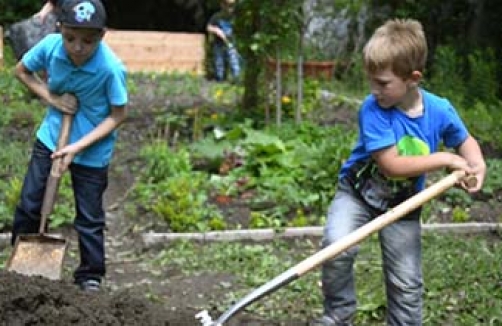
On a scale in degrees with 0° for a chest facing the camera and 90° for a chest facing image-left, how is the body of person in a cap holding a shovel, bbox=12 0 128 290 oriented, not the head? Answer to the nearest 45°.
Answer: approximately 0°

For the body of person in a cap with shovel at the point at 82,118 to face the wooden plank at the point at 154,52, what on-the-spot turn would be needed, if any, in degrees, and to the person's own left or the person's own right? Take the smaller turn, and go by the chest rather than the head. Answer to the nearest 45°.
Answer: approximately 180°
